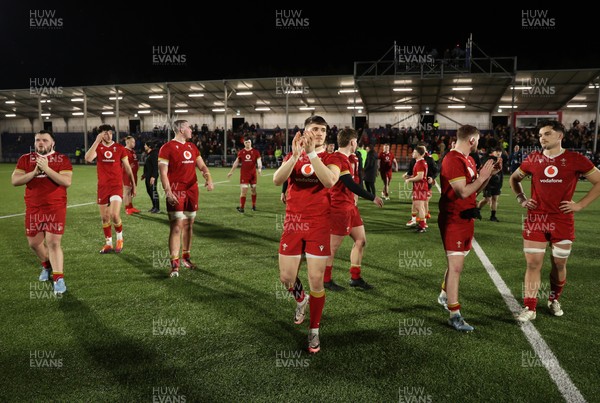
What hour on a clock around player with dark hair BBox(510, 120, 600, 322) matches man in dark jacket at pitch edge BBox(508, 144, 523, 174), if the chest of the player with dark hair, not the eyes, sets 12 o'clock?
The man in dark jacket at pitch edge is roughly at 6 o'clock from the player with dark hair.

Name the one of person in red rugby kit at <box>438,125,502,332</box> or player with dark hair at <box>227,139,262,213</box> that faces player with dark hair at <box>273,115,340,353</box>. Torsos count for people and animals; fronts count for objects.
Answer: player with dark hair at <box>227,139,262,213</box>

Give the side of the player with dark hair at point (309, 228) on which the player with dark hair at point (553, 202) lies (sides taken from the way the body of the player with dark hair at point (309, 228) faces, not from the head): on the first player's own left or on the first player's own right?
on the first player's own left

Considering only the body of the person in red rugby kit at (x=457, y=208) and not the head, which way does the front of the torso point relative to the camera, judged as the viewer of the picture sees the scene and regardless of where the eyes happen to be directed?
to the viewer's right

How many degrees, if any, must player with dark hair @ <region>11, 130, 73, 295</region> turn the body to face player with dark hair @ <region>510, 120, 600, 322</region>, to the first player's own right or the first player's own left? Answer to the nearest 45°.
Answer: approximately 45° to the first player's own left
